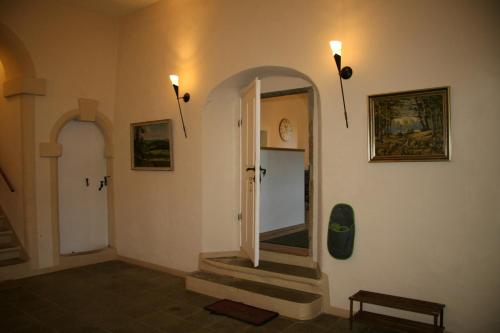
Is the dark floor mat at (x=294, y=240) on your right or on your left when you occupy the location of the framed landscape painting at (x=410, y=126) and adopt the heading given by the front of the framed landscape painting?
on your right

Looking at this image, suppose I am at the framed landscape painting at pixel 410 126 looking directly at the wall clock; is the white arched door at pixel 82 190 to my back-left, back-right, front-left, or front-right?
front-left

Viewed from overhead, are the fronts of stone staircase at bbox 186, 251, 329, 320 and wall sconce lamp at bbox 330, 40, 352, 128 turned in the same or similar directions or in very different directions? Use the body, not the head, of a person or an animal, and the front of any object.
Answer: same or similar directions

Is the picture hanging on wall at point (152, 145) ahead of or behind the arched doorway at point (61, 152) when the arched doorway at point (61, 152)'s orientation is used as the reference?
ahead

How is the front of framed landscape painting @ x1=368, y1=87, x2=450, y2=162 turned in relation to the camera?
facing the viewer and to the left of the viewer

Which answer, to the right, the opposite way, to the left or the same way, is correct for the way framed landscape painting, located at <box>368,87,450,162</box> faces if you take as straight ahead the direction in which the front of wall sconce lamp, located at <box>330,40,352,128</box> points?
the same way

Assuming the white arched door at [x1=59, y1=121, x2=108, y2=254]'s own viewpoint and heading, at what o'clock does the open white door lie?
The open white door is roughly at 12 o'clock from the white arched door.

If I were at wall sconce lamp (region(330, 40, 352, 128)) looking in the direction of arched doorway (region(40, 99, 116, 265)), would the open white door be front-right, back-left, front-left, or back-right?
front-right

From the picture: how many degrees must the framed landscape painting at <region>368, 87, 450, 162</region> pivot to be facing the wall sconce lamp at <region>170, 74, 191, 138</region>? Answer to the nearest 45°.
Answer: approximately 45° to its right

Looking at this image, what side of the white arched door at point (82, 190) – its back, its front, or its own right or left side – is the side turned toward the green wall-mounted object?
front

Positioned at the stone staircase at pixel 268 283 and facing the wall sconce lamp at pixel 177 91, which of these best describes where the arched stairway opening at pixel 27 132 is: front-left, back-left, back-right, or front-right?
front-left

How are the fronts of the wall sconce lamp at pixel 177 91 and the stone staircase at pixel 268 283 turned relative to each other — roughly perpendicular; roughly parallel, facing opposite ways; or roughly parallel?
roughly parallel

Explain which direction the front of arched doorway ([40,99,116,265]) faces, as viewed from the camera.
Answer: facing the viewer and to the right of the viewer
